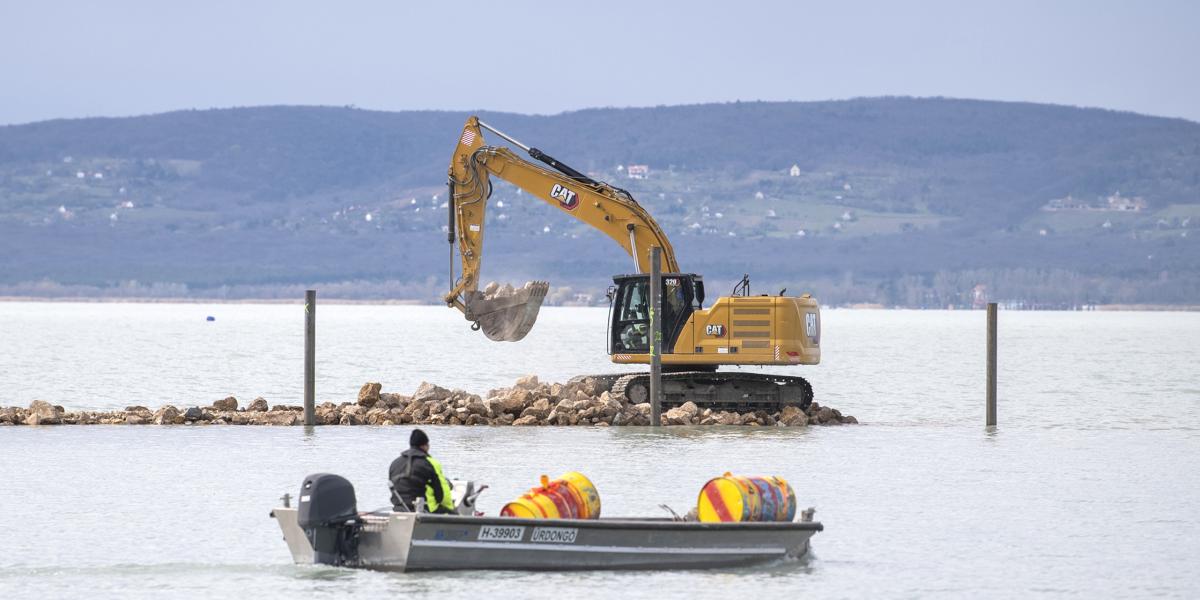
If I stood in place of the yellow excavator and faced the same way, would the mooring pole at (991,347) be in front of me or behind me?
behind

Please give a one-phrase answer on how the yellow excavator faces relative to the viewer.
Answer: facing to the left of the viewer

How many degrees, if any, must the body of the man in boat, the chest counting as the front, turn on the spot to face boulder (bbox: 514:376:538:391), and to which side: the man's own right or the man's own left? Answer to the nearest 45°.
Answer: approximately 45° to the man's own left

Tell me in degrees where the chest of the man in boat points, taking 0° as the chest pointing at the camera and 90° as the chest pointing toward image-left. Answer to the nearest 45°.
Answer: approximately 225°

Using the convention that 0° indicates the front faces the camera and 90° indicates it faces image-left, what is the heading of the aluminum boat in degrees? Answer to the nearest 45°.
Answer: approximately 225°

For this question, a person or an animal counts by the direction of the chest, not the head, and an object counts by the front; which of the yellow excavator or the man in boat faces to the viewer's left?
the yellow excavator

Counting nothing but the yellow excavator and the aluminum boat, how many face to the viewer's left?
1

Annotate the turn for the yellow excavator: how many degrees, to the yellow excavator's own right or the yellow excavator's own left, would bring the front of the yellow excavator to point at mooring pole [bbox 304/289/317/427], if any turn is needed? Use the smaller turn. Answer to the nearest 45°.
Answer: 0° — it already faces it

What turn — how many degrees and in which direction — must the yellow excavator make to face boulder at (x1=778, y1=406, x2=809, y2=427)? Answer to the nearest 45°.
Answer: approximately 180°

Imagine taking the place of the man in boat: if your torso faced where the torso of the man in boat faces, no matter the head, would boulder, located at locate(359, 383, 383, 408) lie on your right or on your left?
on your left
